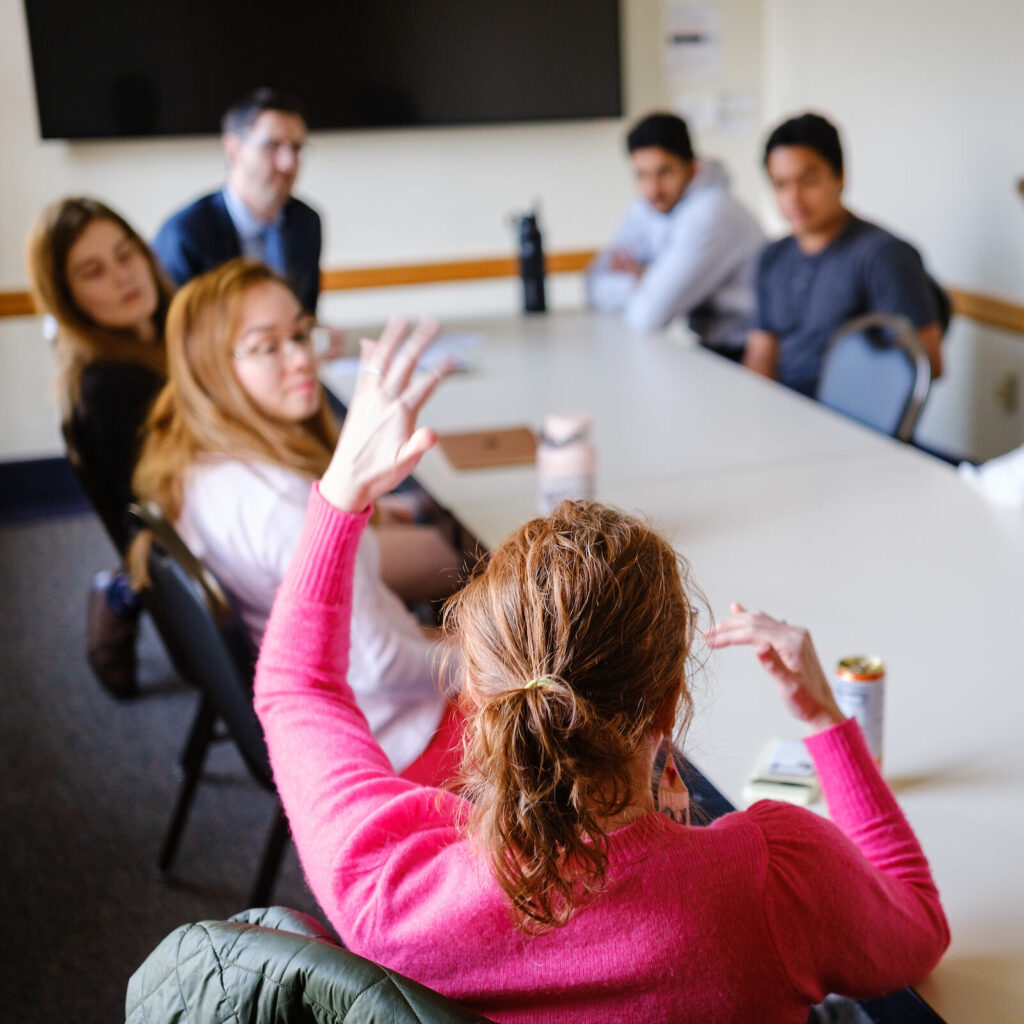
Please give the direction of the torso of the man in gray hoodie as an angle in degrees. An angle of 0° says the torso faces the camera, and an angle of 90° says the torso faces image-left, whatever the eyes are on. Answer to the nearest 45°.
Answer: approximately 45°

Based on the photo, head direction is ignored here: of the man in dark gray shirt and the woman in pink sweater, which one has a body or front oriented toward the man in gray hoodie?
the woman in pink sweater

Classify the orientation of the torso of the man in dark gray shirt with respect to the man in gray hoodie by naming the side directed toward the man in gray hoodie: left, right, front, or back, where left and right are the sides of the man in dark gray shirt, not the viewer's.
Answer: right

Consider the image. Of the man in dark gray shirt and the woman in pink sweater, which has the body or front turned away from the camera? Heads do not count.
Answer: the woman in pink sweater

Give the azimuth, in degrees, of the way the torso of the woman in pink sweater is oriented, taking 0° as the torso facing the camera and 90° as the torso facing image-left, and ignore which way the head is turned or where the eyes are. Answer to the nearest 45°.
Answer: approximately 180°

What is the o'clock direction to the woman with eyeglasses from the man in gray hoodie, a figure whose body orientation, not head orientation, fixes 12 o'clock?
The woman with eyeglasses is roughly at 11 o'clock from the man in gray hoodie.

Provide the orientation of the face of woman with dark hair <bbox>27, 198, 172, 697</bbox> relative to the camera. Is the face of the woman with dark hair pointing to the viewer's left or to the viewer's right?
to the viewer's right

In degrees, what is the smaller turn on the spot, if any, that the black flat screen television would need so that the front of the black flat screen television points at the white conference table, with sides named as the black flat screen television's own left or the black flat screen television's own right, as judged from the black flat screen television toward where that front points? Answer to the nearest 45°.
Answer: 0° — it already faces it

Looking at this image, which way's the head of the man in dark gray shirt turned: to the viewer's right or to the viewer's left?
to the viewer's left
